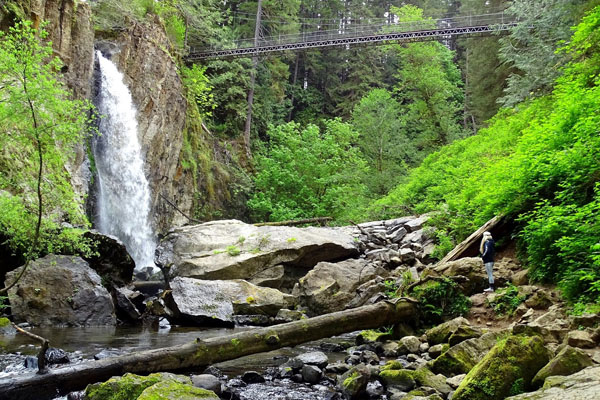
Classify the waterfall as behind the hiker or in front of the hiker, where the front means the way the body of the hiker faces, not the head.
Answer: in front

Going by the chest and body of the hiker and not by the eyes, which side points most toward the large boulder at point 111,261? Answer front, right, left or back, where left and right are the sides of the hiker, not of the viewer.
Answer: front

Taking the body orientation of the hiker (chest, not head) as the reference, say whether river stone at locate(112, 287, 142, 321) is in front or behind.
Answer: in front

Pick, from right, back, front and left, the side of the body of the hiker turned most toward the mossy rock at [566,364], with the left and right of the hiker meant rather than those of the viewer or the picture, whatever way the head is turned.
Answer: left

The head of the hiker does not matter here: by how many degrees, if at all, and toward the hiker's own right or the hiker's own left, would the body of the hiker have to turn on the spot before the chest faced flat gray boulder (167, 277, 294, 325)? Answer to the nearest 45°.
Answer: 0° — they already face it

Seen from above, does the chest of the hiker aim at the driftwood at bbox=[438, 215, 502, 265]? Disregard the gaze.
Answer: no

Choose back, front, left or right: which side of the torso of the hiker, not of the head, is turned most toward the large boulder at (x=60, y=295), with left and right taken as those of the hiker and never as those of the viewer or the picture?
front

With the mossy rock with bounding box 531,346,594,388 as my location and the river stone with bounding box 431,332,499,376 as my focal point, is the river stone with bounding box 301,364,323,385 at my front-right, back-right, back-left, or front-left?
front-left

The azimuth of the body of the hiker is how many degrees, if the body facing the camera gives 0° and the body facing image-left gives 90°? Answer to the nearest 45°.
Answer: approximately 90°

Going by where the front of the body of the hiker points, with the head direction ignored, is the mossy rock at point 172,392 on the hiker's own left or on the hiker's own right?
on the hiker's own left

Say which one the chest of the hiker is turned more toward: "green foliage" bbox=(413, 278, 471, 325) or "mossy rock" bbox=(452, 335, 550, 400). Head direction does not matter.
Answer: the green foliage

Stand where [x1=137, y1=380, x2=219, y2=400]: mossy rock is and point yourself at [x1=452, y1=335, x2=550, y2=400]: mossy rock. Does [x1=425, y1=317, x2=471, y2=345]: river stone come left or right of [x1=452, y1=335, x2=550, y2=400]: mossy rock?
left

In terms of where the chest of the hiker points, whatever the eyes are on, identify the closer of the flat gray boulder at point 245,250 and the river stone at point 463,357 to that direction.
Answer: the flat gray boulder

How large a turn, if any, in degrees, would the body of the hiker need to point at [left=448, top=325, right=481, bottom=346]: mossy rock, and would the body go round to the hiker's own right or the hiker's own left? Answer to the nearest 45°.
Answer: approximately 90° to the hiker's own left

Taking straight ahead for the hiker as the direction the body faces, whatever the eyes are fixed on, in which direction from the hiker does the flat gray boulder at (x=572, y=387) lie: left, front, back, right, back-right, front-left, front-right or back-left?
left
